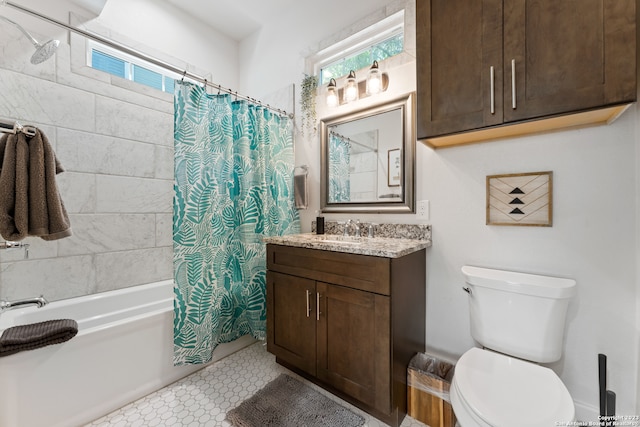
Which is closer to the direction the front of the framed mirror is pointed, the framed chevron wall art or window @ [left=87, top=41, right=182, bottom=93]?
the window

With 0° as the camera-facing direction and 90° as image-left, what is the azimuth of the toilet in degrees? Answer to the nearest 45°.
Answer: approximately 0°

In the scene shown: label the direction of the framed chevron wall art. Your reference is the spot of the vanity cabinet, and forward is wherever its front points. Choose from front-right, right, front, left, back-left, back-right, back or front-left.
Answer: back-left

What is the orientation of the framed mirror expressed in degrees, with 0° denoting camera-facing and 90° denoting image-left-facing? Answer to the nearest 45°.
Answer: approximately 45°

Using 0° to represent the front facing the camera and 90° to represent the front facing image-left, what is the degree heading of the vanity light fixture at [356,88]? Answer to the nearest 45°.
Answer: approximately 45°

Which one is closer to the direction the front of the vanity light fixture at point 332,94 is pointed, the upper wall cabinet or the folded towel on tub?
the folded towel on tub

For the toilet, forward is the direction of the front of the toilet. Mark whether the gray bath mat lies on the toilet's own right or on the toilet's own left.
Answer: on the toilet's own right

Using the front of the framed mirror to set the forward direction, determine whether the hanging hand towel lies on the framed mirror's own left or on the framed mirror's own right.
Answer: on the framed mirror's own right

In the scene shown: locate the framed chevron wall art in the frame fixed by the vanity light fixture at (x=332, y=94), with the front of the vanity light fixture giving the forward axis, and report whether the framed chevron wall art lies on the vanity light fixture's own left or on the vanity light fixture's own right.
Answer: on the vanity light fixture's own left
